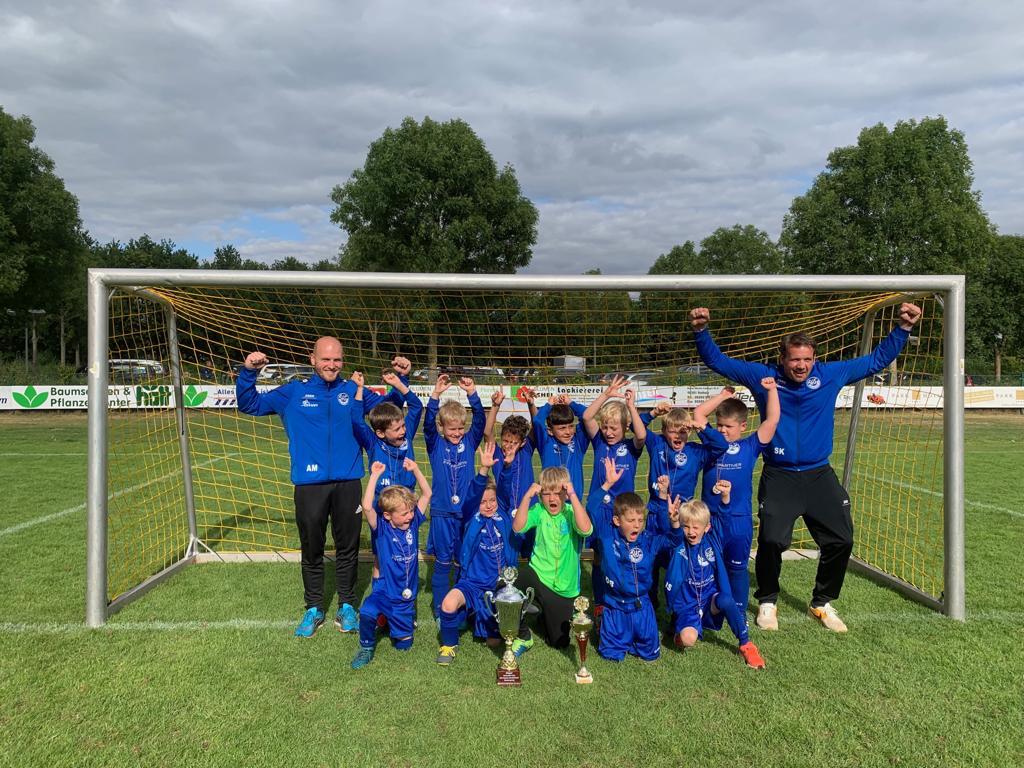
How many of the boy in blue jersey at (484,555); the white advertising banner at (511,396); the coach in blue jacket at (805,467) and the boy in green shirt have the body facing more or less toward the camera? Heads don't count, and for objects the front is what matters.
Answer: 4

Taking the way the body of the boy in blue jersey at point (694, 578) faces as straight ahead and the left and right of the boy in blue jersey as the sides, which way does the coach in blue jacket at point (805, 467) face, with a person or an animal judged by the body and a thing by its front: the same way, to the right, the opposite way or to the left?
the same way

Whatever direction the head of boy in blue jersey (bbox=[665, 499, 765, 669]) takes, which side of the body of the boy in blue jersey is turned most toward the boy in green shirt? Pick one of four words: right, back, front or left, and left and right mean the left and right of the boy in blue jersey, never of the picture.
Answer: right

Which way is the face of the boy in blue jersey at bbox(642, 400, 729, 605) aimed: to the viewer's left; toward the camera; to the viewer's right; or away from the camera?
toward the camera

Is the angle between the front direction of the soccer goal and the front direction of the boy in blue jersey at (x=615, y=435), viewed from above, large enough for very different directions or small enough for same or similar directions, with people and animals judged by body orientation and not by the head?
same or similar directions

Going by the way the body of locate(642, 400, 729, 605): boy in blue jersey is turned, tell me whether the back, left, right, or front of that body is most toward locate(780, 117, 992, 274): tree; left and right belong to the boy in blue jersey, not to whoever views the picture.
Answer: back

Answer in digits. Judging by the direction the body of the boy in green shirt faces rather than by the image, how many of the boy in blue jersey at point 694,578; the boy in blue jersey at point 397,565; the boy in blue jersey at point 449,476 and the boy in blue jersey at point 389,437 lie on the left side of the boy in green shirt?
1

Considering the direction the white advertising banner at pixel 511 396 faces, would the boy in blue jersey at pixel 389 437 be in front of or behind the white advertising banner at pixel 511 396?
in front

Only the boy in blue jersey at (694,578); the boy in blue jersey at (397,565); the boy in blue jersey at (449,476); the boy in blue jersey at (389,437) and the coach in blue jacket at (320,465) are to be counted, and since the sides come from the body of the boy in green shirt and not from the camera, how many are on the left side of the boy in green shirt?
1

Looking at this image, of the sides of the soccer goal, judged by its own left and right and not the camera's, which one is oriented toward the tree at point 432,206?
back

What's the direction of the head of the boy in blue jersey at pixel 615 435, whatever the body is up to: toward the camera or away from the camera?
toward the camera

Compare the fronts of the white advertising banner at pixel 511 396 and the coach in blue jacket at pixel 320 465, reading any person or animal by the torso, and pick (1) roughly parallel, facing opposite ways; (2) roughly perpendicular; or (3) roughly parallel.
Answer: roughly parallel

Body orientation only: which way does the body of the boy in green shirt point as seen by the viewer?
toward the camera

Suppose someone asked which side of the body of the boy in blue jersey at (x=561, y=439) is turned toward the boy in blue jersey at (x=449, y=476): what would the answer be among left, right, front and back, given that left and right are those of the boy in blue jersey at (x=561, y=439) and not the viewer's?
right

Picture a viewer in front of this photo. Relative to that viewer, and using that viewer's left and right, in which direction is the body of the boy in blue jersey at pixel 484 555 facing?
facing the viewer

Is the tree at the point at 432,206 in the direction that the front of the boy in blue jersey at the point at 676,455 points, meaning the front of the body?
no

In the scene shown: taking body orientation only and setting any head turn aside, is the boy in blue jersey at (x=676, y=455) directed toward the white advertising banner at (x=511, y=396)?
no

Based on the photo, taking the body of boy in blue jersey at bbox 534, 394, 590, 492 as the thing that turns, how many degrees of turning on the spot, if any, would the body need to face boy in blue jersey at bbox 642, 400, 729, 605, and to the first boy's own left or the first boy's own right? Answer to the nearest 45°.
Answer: approximately 90° to the first boy's own left

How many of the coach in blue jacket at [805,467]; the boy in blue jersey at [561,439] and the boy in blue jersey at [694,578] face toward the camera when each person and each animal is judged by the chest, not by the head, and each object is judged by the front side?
3

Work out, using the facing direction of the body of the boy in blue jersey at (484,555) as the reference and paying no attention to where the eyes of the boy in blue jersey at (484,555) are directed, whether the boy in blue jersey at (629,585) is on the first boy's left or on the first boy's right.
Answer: on the first boy's left

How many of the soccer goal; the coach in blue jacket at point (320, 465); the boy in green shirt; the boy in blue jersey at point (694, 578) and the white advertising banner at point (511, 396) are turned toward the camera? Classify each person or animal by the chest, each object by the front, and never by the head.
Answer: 5

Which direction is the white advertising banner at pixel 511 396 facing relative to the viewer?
toward the camera

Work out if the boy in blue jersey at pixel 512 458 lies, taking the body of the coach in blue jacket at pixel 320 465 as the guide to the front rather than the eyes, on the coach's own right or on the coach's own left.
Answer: on the coach's own left

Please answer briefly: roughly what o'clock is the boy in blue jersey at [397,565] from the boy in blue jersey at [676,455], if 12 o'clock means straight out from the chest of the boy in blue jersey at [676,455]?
the boy in blue jersey at [397,565] is roughly at 2 o'clock from the boy in blue jersey at [676,455].
